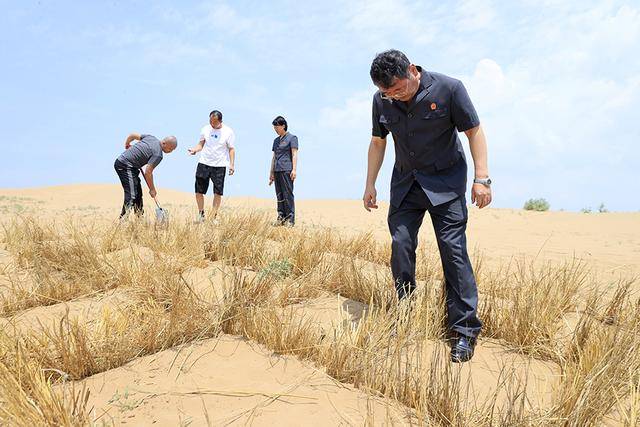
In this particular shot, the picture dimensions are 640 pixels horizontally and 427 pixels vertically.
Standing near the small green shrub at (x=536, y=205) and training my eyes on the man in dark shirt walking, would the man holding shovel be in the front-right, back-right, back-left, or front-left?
front-right

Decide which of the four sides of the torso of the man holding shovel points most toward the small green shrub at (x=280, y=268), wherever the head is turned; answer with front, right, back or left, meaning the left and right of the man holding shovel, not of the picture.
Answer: right

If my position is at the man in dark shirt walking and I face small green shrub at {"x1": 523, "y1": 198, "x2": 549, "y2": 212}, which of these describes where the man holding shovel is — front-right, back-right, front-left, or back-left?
front-left

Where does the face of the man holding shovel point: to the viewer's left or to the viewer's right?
to the viewer's right

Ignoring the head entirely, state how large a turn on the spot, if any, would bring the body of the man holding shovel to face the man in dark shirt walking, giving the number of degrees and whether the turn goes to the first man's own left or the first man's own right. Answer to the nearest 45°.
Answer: approximately 90° to the first man's own right

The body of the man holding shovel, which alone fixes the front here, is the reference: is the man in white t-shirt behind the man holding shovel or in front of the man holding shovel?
in front

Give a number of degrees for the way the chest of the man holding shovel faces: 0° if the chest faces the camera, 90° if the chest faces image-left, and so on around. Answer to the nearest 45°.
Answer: approximately 270°
